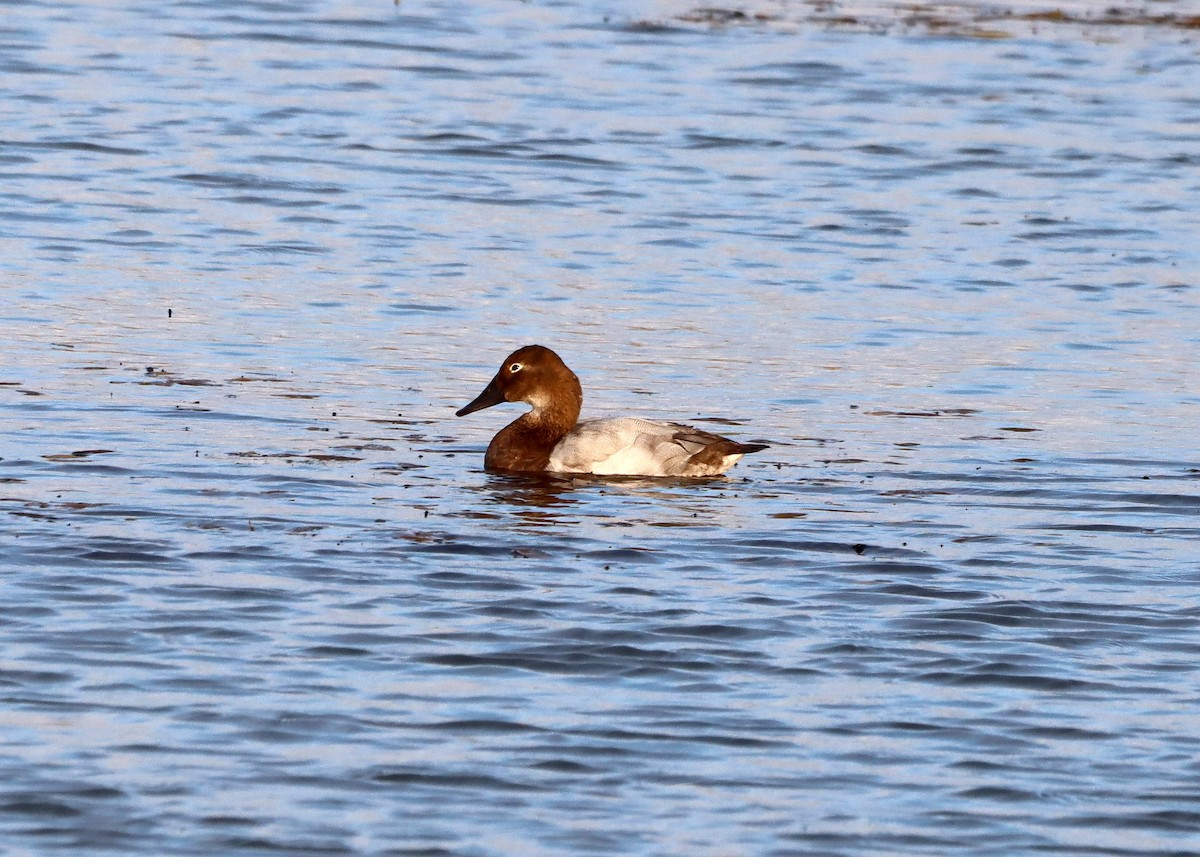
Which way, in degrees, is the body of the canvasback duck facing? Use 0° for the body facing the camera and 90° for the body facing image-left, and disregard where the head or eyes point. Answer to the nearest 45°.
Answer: approximately 90°
